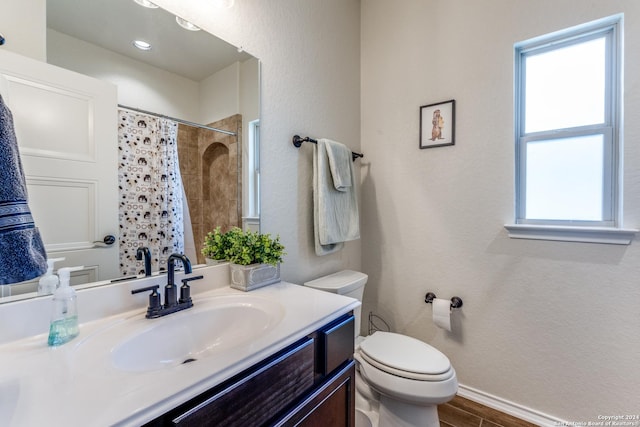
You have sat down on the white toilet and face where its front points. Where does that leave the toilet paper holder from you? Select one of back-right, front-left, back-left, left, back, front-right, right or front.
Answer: left

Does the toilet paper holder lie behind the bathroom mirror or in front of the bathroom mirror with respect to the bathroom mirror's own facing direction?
in front

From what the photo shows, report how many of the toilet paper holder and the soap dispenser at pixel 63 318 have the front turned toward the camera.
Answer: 1

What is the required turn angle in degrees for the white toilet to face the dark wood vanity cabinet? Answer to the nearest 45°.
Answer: approximately 90° to its right

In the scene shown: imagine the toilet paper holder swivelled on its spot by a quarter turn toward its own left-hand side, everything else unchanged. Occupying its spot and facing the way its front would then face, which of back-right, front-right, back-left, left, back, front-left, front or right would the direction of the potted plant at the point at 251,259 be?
back-right

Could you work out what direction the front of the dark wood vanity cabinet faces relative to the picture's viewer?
facing the viewer and to the right of the viewer
